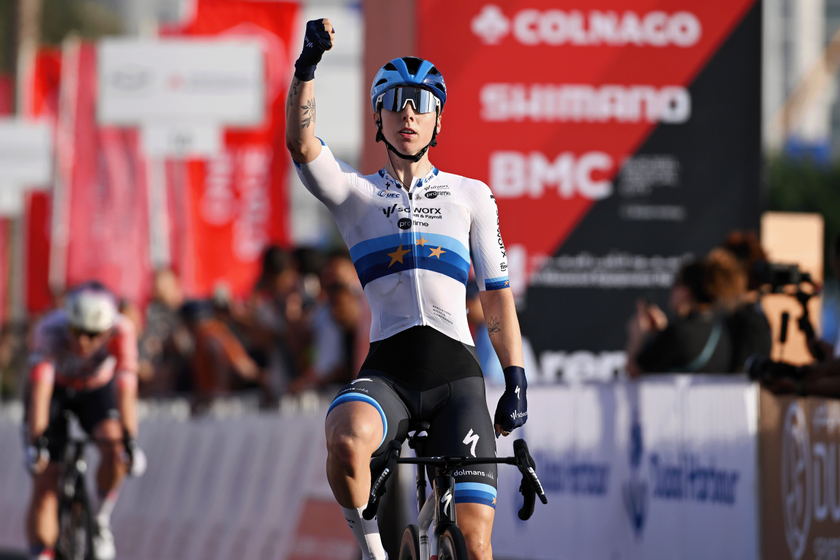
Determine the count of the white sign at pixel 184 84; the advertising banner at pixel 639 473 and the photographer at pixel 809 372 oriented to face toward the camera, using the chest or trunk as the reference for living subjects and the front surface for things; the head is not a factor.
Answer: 2

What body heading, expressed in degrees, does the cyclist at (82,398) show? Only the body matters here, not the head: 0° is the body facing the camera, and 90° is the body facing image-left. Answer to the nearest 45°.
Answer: approximately 0°

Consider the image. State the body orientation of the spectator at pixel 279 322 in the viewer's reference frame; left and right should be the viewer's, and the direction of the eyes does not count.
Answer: facing the viewer and to the right of the viewer

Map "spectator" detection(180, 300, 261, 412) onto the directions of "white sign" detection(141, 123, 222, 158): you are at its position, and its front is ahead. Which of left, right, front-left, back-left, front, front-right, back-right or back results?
front

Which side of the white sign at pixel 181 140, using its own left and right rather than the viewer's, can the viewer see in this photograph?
front

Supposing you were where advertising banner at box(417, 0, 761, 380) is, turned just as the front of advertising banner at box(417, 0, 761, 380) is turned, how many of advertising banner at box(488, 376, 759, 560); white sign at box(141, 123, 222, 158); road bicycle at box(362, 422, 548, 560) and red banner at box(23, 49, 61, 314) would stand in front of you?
2

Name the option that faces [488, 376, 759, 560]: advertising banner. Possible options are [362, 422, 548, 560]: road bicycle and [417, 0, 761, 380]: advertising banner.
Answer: [417, 0, 761, 380]: advertising banner

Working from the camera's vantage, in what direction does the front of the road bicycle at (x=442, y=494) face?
facing the viewer

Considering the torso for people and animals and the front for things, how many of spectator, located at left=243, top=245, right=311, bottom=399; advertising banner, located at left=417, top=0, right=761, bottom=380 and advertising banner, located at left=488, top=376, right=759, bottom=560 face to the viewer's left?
0

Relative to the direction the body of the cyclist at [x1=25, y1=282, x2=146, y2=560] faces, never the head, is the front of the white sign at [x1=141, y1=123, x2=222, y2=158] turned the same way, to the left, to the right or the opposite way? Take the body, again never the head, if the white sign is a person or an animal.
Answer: the same way

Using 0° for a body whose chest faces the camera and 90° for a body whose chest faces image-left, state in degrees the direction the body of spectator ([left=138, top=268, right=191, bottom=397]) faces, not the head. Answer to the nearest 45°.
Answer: approximately 315°

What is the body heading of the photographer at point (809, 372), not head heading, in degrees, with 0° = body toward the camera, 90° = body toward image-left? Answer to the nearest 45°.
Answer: approximately 90°

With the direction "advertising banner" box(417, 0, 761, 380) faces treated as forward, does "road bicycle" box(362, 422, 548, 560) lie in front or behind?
in front

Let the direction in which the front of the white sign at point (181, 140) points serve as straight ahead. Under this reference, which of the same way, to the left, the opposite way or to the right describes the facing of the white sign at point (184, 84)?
the same way

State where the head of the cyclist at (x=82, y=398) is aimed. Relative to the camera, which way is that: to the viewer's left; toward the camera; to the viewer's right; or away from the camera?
toward the camera

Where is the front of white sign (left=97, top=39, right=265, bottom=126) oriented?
toward the camera
